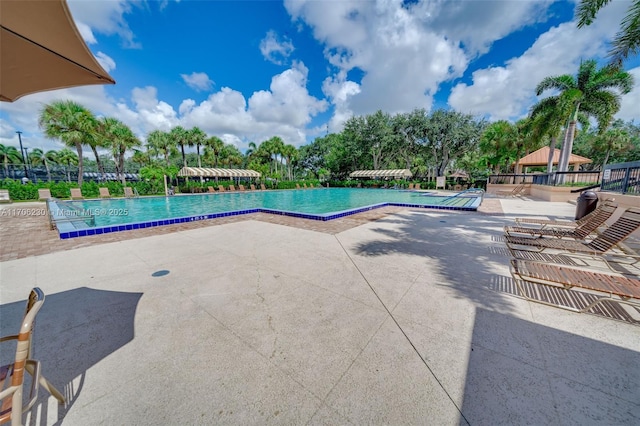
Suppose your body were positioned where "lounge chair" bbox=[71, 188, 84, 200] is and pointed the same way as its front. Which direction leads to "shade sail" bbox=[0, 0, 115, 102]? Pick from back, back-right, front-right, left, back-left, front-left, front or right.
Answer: front-right

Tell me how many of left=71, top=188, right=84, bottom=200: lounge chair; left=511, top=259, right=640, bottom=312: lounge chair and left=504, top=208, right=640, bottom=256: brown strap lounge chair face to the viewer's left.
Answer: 2

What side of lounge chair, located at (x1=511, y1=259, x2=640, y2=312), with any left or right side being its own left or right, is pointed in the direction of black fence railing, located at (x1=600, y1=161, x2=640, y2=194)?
right

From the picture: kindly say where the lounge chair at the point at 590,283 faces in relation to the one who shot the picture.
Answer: facing to the left of the viewer

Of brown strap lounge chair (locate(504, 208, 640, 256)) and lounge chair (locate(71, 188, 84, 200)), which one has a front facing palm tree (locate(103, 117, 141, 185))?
the brown strap lounge chair

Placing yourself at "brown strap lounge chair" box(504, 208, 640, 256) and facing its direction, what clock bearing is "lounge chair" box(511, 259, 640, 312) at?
The lounge chair is roughly at 9 o'clock from the brown strap lounge chair.

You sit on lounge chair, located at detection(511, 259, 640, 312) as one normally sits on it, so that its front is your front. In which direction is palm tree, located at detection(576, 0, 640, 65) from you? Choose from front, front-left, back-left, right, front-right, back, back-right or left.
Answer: right

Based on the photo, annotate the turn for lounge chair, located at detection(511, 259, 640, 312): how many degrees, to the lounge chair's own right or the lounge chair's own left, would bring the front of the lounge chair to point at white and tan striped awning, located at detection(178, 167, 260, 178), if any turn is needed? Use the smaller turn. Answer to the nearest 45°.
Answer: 0° — it already faces it

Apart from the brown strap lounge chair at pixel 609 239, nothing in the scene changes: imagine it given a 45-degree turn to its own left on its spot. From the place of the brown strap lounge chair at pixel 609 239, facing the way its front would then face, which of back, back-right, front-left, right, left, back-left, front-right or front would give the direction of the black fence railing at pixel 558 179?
back-right

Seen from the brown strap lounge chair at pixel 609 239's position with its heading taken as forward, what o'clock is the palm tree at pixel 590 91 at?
The palm tree is roughly at 3 o'clock from the brown strap lounge chair.

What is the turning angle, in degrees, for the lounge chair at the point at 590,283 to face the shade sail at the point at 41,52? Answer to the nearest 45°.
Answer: approximately 45° to its left
